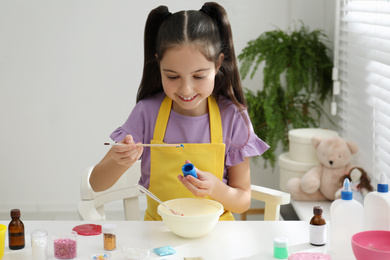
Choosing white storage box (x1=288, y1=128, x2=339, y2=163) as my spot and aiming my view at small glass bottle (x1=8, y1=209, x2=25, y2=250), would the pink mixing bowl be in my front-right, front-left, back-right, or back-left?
front-left

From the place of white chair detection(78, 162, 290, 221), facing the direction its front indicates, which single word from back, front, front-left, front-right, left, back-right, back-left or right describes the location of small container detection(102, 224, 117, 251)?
front

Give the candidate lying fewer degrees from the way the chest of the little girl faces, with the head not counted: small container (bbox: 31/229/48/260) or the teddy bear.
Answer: the small container

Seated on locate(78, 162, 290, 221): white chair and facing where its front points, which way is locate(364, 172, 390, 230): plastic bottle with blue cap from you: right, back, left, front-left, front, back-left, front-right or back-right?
front-left

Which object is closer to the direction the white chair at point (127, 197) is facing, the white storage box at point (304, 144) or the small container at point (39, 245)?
the small container

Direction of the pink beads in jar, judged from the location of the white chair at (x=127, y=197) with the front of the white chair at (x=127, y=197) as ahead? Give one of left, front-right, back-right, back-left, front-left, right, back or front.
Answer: front

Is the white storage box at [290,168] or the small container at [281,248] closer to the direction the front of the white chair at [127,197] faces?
the small container

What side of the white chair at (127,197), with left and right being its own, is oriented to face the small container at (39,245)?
front

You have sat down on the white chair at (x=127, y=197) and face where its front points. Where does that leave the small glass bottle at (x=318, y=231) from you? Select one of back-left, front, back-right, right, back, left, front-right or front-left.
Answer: front-left

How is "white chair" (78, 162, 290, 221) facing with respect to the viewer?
toward the camera
